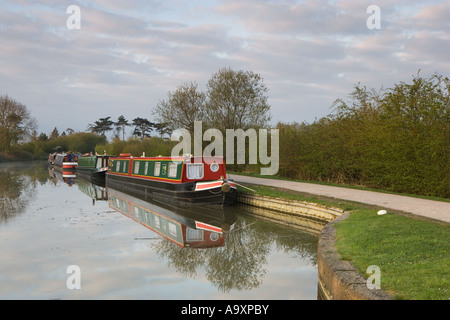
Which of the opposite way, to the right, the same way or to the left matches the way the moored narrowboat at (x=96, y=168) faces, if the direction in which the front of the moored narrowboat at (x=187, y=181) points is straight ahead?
the same way

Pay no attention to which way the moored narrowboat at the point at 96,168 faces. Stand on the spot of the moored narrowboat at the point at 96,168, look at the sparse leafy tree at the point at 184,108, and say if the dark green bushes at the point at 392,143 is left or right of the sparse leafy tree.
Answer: right
